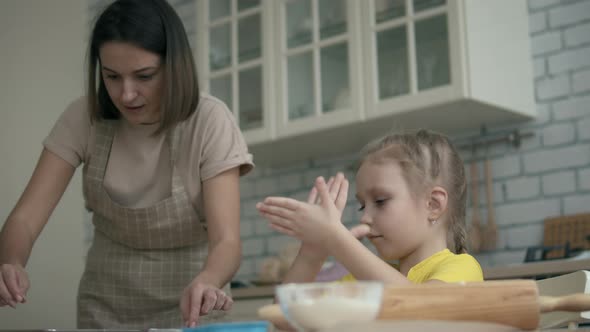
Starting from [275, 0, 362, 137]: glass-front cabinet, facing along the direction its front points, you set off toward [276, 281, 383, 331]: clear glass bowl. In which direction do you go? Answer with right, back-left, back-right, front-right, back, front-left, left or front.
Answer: front-left

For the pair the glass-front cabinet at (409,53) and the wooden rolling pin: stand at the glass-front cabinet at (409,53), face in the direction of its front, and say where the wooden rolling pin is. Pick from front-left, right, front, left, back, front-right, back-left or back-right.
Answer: front-left
